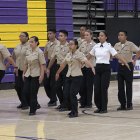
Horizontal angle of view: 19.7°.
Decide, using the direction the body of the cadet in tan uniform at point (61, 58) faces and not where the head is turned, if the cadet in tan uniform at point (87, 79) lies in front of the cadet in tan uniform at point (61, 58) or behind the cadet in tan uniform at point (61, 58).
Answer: behind

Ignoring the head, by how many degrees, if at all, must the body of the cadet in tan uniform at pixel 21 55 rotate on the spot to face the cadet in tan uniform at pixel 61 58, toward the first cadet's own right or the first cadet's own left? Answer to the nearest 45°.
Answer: approximately 135° to the first cadet's own left

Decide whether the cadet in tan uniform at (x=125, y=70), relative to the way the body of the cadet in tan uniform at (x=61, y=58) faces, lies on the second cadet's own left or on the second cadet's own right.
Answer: on the second cadet's own left

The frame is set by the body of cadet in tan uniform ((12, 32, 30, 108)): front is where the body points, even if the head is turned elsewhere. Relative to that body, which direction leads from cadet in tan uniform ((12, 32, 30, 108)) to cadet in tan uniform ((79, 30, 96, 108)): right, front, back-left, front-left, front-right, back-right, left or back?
back-left

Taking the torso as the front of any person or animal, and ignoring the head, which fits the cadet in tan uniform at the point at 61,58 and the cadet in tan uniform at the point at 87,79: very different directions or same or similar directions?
same or similar directions

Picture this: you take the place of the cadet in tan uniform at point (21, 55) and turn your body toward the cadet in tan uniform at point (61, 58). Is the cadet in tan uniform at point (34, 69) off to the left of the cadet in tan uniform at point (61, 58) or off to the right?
right

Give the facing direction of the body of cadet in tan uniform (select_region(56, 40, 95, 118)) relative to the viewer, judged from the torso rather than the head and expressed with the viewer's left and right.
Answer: facing the viewer and to the left of the viewer

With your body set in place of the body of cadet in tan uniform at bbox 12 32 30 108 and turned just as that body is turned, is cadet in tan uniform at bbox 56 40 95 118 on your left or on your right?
on your left

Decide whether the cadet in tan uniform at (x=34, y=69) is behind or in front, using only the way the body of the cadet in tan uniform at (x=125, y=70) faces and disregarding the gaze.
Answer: in front

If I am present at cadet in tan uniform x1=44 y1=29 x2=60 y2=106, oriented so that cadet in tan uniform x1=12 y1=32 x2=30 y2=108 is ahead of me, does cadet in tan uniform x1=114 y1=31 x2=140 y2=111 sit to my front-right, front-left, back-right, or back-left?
back-left
